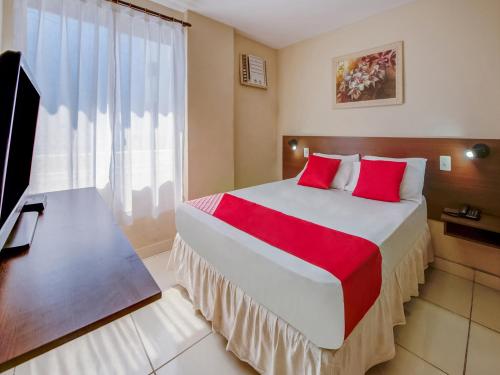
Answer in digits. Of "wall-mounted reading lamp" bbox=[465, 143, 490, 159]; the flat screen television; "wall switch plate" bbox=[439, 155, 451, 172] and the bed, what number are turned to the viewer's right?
1

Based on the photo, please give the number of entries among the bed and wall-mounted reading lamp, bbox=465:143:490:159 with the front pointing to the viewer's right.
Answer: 0

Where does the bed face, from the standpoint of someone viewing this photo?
facing the viewer and to the left of the viewer

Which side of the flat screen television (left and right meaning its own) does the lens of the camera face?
right

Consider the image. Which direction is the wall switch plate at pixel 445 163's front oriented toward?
toward the camera

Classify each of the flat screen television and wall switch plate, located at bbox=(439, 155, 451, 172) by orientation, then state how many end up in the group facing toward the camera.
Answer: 1

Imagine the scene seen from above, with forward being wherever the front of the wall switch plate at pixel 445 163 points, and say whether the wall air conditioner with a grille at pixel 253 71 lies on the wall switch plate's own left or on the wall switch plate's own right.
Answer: on the wall switch plate's own right

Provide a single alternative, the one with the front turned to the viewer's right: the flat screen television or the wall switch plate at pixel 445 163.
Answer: the flat screen television
